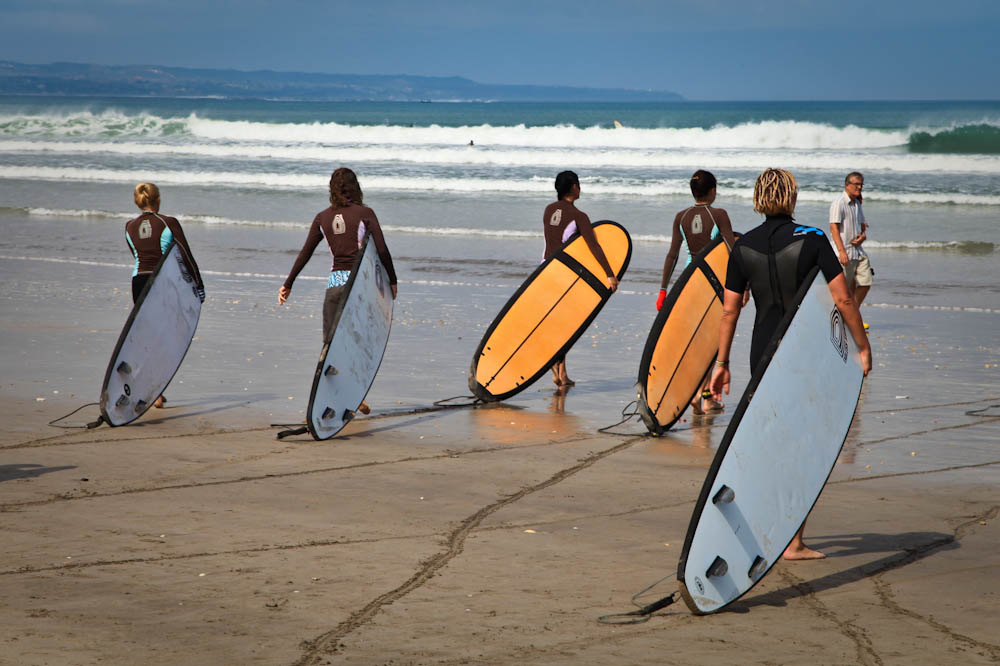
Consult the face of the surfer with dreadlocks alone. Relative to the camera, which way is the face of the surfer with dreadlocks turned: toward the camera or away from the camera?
away from the camera

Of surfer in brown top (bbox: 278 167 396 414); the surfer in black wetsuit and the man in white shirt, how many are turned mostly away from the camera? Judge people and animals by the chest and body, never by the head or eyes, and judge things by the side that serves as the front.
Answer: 2

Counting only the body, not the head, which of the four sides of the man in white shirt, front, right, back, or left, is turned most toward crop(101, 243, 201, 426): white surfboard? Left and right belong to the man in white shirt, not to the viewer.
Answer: right

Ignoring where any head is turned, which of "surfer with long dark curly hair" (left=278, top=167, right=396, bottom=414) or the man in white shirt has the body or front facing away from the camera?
the surfer with long dark curly hair

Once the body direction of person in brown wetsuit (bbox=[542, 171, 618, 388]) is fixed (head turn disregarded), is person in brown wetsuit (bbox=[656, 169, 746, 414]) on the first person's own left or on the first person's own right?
on the first person's own right

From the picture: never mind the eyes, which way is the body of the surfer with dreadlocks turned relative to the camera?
away from the camera

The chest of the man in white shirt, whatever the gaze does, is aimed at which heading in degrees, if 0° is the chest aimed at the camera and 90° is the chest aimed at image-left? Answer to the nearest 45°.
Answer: approximately 315°

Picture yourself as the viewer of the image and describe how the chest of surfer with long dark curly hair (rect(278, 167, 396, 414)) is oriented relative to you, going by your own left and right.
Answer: facing away from the viewer

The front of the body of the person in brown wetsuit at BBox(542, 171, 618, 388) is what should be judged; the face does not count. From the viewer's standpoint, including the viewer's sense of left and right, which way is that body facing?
facing away from the viewer and to the right of the viewer

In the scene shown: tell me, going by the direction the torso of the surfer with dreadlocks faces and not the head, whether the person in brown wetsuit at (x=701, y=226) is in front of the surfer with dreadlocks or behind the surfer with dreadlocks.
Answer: in front

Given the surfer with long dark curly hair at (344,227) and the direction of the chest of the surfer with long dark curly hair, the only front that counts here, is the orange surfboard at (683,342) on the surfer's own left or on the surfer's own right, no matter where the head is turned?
on the surfer's own right

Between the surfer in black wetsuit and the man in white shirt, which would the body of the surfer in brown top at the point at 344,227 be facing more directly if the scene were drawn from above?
the man in white shirt

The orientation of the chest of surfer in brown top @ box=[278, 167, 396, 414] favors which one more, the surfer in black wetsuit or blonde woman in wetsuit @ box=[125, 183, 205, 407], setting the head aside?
the blonde woman in wetsuit
